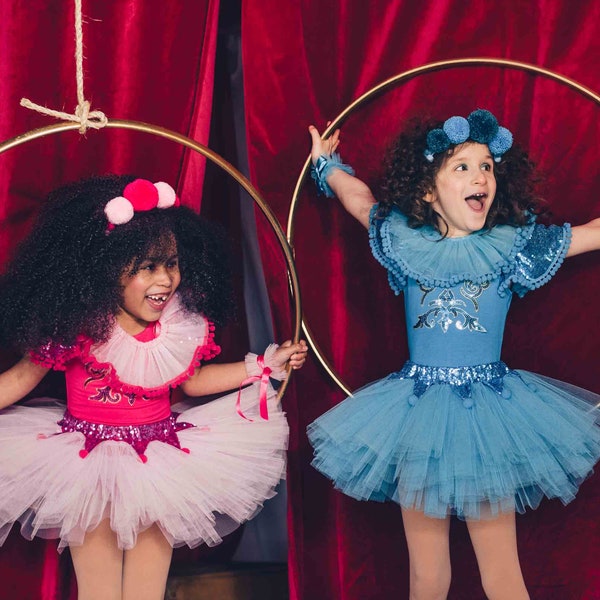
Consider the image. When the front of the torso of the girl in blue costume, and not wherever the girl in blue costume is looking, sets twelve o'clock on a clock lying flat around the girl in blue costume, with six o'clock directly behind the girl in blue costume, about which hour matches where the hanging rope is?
The hanging rope is roughly at 2 o'clock from the girl in blue costume.

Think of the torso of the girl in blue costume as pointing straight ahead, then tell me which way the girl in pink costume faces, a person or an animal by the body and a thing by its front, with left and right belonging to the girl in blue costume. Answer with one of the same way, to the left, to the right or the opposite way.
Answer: the same way

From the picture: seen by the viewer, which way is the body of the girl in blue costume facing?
toward the camera

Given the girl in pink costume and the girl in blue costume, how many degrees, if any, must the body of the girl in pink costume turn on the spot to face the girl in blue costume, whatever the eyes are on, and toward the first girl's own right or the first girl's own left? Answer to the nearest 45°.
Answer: approximately 90° to the first girl's own left

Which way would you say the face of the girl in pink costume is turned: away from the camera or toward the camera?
toward the camera

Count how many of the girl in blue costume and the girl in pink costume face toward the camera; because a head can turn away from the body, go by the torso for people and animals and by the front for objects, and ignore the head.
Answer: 2

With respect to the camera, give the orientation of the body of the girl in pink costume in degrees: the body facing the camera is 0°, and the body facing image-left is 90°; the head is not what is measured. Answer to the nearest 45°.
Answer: approximately 0°
